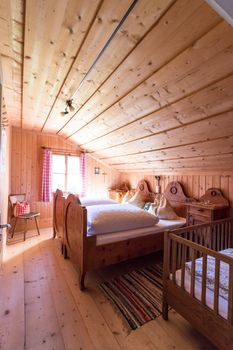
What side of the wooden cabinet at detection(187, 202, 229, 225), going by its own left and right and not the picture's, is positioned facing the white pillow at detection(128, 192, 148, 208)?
right

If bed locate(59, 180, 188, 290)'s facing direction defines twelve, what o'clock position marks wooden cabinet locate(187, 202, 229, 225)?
The wooden cabinet is roughly at 7 o'clock from the bed.

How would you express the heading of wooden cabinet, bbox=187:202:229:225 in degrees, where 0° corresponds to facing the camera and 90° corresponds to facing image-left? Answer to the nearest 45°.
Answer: approximately 45°

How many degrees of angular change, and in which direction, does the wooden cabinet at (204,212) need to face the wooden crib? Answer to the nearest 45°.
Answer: approximately 45° to its left

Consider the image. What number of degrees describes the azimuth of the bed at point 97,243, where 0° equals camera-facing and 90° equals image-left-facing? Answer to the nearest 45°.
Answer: approximately 45°

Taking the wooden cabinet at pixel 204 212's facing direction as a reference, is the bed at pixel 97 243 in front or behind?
in front

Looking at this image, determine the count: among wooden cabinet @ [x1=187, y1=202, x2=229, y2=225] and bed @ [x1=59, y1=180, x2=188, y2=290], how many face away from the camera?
0
